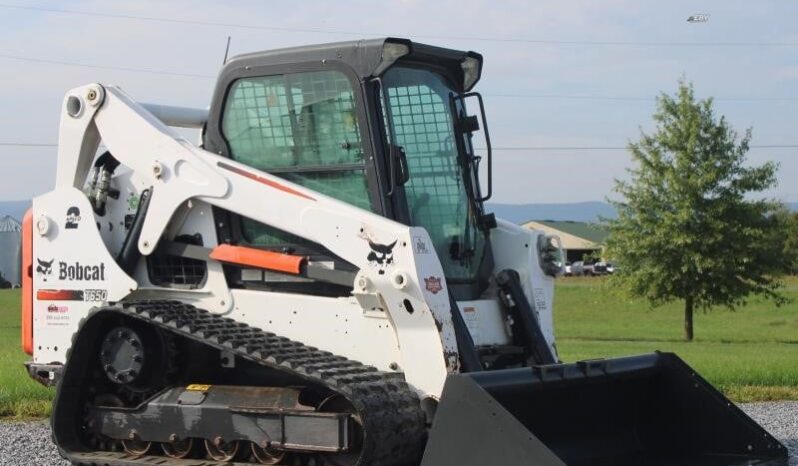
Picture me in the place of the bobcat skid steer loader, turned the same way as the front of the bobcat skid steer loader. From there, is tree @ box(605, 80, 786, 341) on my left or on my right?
on my left

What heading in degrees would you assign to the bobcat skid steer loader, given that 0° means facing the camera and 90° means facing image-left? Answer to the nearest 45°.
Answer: approximately 315°
